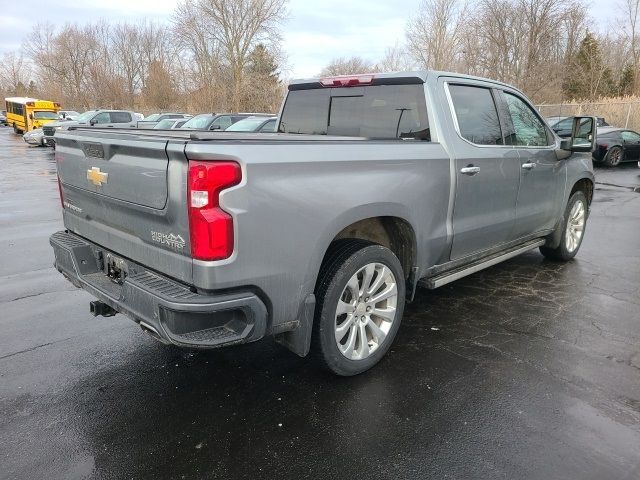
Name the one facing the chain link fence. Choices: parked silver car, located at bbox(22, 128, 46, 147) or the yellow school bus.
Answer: the yellow school bus

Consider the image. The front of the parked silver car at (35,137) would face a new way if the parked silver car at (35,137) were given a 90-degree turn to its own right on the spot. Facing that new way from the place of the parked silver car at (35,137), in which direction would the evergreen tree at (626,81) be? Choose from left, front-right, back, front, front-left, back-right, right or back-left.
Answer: back-right

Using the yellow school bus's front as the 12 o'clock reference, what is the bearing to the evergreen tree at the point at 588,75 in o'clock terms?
The evergreen tree is roughly at 11 o'clock from the yellow school bus.

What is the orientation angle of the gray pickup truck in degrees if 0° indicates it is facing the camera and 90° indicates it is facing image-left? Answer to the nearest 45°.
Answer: approximately 225°

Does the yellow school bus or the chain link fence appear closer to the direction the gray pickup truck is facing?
the chain link fence

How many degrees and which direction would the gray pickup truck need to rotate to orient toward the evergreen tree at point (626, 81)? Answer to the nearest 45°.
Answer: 0° — it already faces it

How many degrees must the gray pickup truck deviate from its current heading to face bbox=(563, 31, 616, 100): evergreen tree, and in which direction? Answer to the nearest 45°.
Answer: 0° — it already faces it

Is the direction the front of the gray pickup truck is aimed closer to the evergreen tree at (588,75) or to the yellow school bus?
the evergreen tree

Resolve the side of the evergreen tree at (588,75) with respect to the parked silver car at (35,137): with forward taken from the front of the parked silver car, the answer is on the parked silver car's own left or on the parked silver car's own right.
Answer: on the parked silver car's own left

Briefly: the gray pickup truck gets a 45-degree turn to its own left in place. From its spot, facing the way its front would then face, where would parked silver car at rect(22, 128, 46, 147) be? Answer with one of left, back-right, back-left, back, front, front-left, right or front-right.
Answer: front-left

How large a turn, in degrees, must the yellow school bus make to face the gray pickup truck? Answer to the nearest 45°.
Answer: approximately 45° to its right

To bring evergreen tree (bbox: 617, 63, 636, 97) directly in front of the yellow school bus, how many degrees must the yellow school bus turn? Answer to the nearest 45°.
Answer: approximately 45° to its left

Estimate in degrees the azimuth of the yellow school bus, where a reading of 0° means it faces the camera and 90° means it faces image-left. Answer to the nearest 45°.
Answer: approximately 315°
